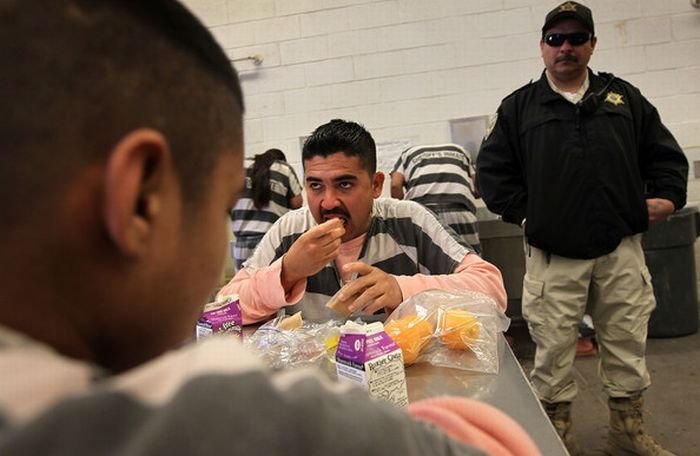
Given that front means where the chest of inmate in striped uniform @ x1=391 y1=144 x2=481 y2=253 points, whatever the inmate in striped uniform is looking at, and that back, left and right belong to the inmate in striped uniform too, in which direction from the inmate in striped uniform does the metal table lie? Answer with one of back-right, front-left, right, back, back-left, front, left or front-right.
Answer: back

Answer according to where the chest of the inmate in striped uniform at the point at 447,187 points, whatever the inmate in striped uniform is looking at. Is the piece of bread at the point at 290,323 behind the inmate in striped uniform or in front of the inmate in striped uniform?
behind

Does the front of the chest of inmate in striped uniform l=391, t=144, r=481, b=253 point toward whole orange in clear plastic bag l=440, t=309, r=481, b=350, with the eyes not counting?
no

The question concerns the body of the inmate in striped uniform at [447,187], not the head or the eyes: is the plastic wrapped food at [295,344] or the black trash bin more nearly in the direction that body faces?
the black trash bin

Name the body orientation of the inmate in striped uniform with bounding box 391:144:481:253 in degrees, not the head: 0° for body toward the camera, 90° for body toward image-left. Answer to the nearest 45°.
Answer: approximately 180°

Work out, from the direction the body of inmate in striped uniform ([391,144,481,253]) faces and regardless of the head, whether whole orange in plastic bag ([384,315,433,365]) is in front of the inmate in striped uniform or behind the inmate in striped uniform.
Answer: behind

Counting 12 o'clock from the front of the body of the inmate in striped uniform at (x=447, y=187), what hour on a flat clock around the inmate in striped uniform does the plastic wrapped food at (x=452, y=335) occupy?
The plastic wrapped food is roughly at 6 o'clock from the inmate in striped uniform.

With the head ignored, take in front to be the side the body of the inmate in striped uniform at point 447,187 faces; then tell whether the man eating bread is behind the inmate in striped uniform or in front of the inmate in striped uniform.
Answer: behind

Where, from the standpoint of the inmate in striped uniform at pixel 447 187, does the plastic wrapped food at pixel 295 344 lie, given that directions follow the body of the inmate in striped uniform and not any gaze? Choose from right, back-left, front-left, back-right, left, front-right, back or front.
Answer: back

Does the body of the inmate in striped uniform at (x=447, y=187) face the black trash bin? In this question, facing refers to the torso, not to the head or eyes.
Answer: no

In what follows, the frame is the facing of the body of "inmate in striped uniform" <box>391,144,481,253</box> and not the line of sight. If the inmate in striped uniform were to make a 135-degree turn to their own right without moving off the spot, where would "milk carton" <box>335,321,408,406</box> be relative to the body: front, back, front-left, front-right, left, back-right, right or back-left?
front-right

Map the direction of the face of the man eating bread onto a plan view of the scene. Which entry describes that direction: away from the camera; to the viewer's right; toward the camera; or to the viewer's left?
toward the camera

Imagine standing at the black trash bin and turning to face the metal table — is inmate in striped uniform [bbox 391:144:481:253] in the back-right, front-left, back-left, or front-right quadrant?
front-right
